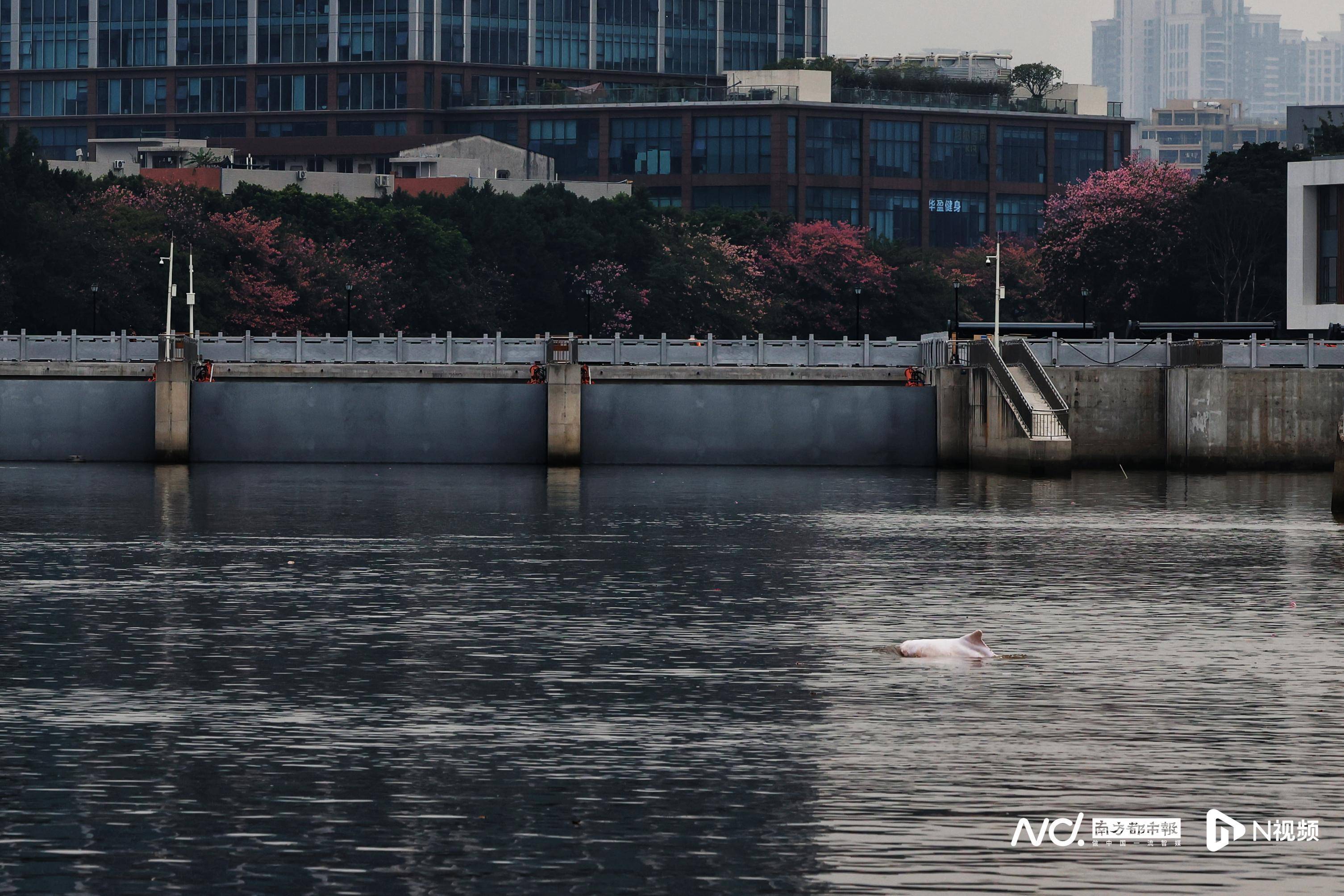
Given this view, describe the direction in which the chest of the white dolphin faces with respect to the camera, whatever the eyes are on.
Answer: to the viewer's left
